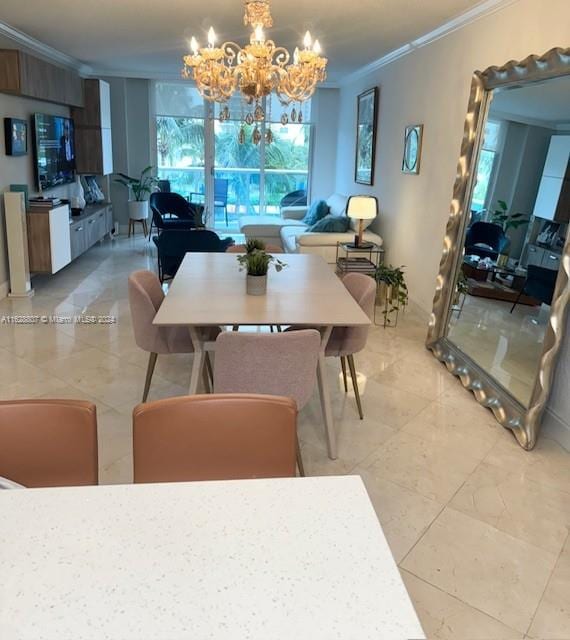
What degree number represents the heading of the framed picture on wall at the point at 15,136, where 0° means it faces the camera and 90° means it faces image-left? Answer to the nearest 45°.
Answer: approximately 315°

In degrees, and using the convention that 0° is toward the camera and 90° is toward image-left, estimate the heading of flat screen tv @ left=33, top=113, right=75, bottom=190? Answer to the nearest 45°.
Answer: approximately 315°

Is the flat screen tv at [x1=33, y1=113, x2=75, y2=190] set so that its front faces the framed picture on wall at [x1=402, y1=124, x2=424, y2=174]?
yes

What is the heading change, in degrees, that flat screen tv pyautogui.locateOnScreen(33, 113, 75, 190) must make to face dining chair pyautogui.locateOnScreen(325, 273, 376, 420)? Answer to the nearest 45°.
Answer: approximately 45° to its right

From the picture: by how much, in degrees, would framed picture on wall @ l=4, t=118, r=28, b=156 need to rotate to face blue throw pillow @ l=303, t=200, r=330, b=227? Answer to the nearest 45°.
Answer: approximately 45° to its left

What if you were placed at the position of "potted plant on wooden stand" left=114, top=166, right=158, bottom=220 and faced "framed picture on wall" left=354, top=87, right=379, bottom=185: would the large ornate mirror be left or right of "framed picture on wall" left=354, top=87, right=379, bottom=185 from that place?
right

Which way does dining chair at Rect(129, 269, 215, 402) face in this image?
to the viewer's right

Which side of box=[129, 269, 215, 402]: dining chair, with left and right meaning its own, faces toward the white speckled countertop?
right

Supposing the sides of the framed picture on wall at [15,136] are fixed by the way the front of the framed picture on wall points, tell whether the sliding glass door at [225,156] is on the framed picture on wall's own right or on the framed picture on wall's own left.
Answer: on the framed picture on wall's own left

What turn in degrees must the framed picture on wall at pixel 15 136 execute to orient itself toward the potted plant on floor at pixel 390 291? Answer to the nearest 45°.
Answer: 0° — it already faces it

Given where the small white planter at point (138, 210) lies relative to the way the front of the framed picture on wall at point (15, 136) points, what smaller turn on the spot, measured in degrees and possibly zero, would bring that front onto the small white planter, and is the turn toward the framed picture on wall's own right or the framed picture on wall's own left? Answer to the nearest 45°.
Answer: approximately 90° to the framed picture on wall's own left

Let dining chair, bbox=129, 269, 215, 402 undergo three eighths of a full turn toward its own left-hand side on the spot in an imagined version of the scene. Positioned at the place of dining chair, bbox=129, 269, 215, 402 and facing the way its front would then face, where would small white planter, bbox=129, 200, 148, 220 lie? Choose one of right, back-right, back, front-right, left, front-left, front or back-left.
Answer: front-right

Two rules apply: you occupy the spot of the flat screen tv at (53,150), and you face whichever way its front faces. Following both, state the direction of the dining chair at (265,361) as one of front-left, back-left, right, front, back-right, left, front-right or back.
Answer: front-right
